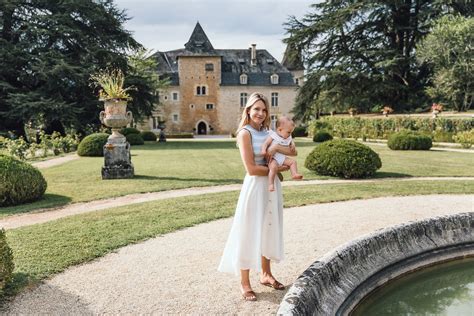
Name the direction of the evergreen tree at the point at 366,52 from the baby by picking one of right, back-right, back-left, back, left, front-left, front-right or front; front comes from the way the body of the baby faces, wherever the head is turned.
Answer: back-left

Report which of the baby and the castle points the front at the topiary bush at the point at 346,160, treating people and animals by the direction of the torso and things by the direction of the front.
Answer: the castle

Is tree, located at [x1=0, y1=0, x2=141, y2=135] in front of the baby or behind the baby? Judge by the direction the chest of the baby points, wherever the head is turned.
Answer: behind

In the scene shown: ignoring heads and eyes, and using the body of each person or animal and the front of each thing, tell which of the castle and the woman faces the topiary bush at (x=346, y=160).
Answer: the castle

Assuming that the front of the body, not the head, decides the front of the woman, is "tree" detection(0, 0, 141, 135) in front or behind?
behind

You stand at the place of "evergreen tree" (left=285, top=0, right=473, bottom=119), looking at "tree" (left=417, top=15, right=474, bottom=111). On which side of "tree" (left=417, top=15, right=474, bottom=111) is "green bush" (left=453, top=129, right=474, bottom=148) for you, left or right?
right

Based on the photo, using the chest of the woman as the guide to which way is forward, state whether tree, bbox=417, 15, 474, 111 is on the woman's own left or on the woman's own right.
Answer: on the woman's own left

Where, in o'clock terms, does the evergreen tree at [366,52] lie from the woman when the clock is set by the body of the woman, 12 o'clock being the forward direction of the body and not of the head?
The evergreen tree is roughly at 8 o'clock from the woman.

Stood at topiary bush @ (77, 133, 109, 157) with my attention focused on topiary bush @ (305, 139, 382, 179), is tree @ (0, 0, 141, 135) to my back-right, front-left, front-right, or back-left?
back-left
